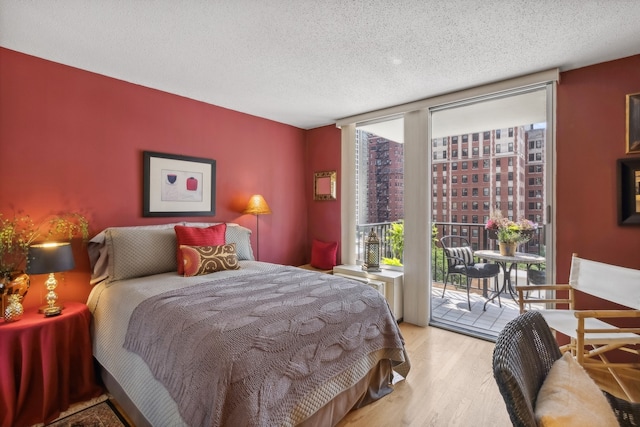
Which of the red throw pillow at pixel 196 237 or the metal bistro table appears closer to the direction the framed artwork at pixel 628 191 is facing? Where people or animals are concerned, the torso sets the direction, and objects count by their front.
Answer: the red throw pillow

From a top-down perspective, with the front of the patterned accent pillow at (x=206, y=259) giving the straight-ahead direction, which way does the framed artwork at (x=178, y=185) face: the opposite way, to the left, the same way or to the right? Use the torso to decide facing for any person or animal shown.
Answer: the same way

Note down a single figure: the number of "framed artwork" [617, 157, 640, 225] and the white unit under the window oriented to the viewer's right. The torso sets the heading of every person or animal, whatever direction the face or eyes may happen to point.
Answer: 0

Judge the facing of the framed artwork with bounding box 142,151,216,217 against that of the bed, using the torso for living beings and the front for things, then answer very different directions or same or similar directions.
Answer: same or similar directions

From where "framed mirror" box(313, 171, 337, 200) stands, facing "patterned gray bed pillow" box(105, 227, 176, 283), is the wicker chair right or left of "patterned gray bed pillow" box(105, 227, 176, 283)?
left

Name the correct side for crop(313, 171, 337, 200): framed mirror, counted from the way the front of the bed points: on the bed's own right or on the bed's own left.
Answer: on the bed's own left

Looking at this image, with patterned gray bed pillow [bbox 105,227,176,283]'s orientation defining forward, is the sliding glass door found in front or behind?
in front

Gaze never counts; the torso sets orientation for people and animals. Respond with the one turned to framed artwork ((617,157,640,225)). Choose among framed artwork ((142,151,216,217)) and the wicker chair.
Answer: framed artwork ((142,151,216,217))

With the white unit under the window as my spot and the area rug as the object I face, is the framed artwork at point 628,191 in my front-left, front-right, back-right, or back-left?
back-left

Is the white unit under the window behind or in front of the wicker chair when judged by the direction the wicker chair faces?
behind

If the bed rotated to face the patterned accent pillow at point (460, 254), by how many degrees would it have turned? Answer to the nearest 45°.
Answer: approximately 90° to its left

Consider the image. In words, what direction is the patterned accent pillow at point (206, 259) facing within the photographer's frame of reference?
facing the viewer and to the right of the viewer
